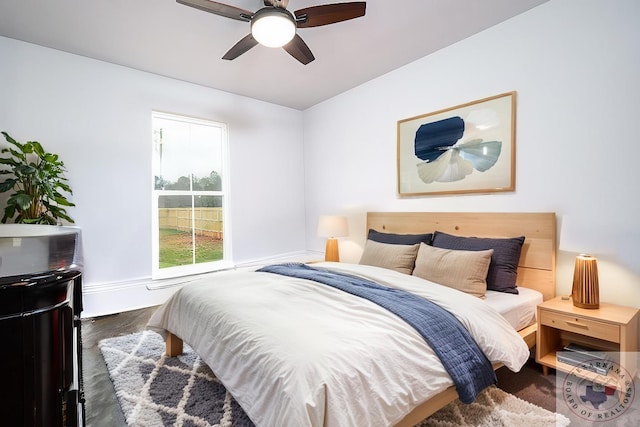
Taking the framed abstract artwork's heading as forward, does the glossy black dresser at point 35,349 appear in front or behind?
in front

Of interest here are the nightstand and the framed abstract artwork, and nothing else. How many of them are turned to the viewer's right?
0

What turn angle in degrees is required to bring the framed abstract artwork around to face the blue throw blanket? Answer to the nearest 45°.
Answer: approximately 45° to its left

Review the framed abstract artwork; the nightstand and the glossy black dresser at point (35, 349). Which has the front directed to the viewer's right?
the glossy black dresser

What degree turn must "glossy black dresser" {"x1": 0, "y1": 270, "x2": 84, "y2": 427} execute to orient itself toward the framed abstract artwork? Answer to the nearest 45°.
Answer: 0° — it already faces it

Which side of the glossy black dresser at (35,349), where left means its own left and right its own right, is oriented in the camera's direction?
right

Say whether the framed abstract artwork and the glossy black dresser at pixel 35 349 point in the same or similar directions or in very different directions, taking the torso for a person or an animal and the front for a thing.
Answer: very different directions

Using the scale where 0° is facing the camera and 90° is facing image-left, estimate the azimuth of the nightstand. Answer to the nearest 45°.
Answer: approximately 45°

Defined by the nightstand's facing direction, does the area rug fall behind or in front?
in front

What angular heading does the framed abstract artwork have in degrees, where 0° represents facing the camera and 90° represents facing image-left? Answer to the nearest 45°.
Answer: approximately 45°

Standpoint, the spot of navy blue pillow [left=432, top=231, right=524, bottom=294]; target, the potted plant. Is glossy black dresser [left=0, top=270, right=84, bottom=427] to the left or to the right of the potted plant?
left
